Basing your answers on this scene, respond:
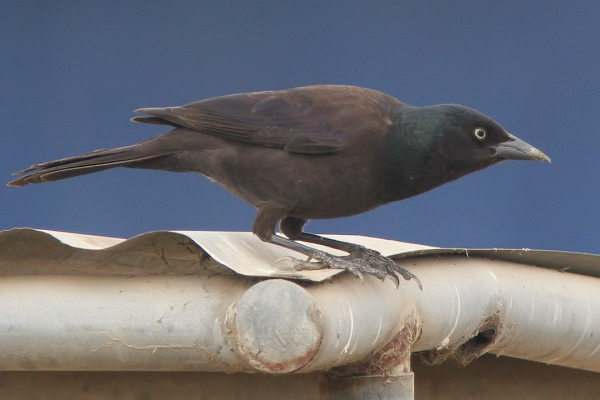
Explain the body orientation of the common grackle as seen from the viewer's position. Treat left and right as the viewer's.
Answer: facing to the right of the viewer

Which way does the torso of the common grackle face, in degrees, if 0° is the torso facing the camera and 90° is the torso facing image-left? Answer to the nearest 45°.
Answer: approximately 270°
